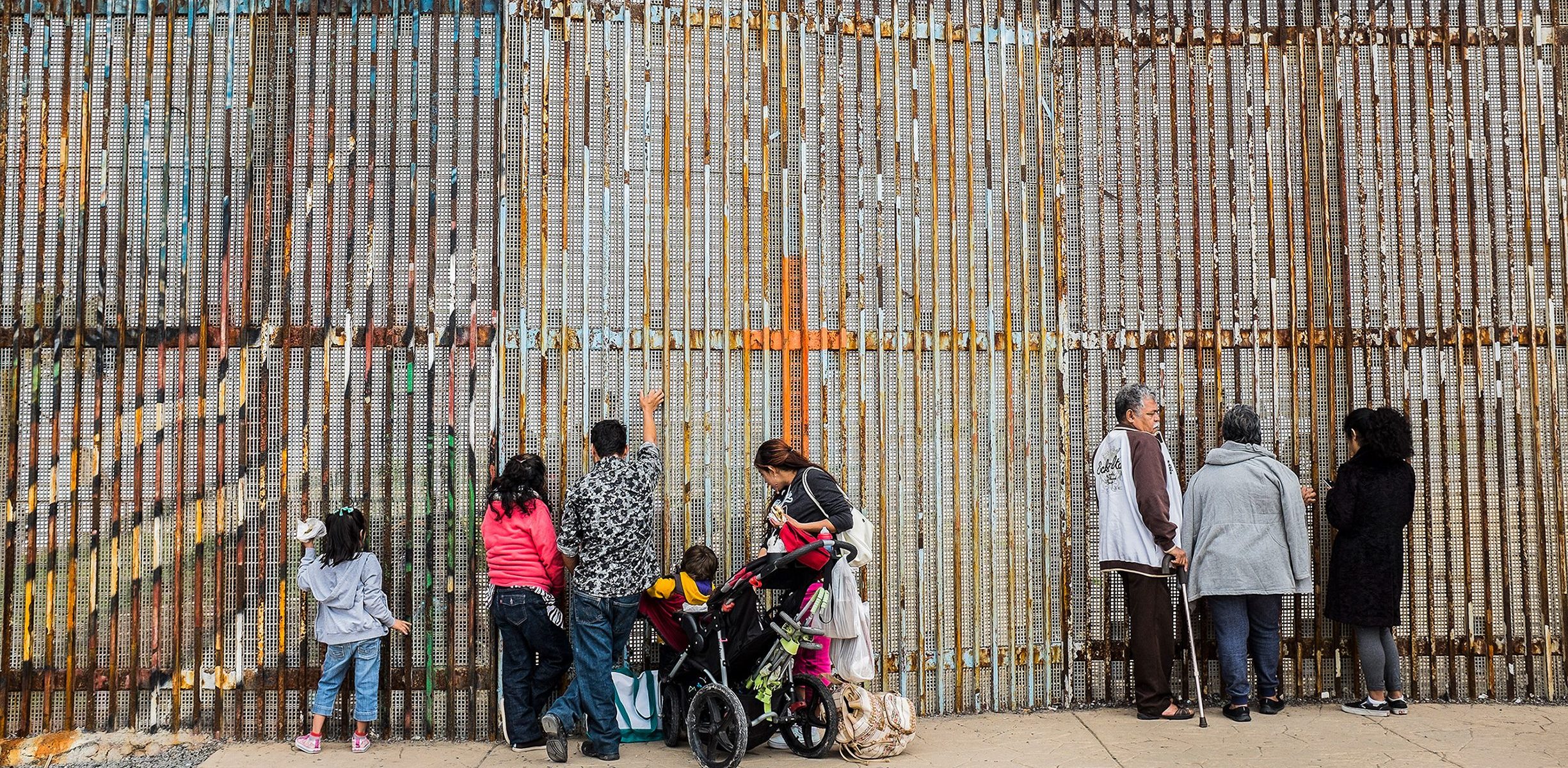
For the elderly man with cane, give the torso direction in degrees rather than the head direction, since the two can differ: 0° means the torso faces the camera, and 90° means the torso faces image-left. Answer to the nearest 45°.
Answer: approximately 225°

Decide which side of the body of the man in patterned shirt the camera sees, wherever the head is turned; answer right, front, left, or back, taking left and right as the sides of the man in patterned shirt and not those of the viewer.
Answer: back

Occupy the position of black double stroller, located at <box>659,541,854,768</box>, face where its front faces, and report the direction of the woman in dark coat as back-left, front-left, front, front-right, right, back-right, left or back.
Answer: back-right

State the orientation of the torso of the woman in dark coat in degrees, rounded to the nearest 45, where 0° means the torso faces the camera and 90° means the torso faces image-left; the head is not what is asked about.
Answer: approximately 135°

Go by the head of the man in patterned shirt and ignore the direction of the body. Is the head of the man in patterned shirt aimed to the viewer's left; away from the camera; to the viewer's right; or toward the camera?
away from the camera

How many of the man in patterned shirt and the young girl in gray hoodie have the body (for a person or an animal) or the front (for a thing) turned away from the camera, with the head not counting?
2

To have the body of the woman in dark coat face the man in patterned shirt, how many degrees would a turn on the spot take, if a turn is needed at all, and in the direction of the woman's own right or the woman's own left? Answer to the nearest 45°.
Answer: approximately 90° to the woman's own left

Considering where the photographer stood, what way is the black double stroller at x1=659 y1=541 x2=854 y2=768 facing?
facing away from the viewer and to the left of the viewer

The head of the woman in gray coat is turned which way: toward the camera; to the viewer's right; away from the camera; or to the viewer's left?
away from the camera

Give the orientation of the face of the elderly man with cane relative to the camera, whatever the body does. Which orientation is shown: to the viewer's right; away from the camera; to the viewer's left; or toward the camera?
to the viewer's right

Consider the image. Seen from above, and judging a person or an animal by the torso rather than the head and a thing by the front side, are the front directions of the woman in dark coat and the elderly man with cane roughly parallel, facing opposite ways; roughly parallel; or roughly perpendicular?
roughly perpendicular

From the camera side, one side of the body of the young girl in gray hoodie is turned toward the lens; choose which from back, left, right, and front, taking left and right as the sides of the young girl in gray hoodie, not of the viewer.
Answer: back

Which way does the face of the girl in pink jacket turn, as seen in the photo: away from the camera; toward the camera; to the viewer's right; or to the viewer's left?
away from the camera
